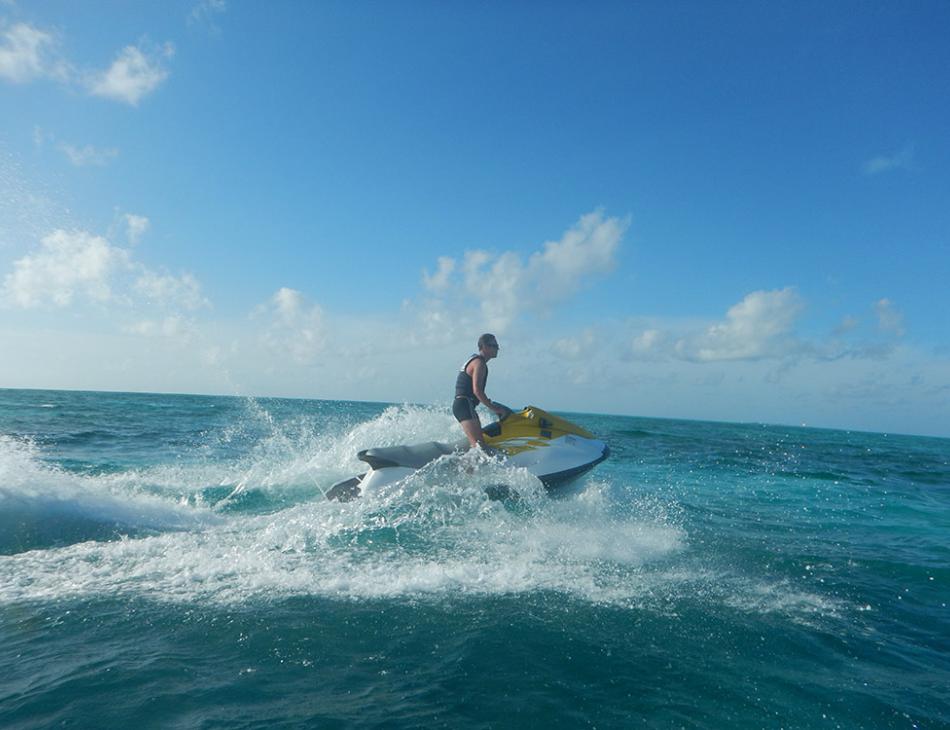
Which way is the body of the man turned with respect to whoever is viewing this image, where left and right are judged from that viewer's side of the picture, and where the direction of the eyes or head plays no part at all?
facing to the right of the viewer

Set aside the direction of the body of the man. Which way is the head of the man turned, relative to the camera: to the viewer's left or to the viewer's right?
to the viewer's right

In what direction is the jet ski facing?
to the viewer's right
